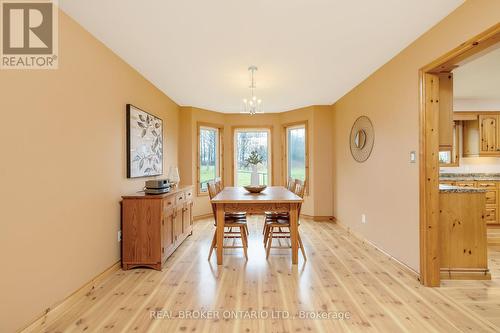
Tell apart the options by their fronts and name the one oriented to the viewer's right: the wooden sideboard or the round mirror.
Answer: the wooden sideboard

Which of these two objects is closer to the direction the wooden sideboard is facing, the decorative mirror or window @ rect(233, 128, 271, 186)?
the decorative mirror

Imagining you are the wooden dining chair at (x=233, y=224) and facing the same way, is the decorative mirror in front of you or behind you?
in front

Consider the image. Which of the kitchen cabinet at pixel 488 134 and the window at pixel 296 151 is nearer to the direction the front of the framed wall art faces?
the kitchen cabinet

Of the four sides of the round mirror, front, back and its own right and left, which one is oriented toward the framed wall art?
front

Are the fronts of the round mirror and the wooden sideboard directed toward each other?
yes

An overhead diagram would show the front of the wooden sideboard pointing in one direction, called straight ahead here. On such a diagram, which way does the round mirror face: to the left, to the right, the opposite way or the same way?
the opposite way

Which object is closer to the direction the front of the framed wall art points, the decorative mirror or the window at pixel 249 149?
the decorative mirror

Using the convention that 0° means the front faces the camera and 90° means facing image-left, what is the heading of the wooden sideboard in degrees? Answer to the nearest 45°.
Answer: approximately 270°

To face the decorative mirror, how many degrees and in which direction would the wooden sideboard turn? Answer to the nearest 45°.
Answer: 0° — it already faces it
